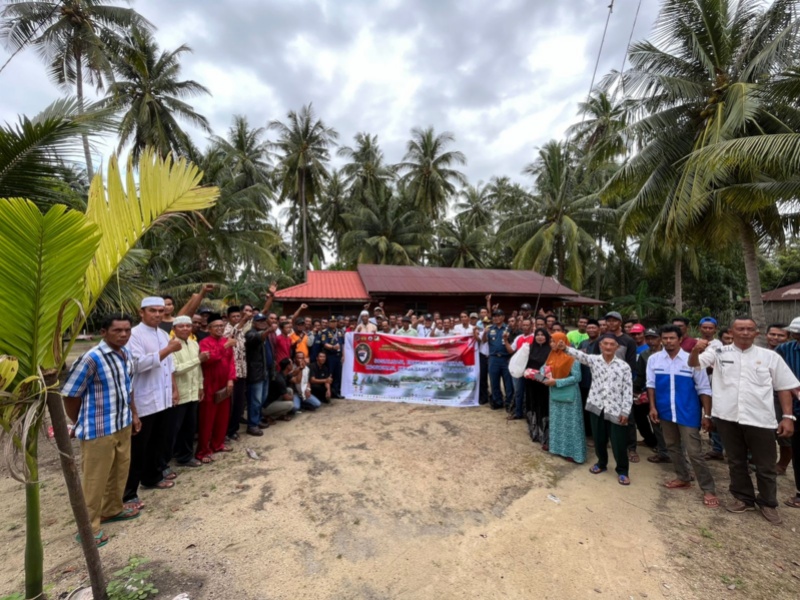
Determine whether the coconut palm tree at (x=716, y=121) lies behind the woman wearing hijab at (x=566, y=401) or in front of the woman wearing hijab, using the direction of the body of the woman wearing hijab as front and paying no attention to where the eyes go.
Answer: behind

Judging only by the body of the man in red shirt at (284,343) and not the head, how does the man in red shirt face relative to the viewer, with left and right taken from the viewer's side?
facing the viewer and to the right of the viewer

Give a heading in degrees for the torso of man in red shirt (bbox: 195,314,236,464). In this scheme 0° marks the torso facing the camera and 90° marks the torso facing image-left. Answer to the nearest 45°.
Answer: approximately 315°

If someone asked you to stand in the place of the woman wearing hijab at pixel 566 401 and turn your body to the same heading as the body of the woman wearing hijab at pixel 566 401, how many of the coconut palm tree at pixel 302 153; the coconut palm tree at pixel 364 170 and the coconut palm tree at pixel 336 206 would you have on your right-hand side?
3

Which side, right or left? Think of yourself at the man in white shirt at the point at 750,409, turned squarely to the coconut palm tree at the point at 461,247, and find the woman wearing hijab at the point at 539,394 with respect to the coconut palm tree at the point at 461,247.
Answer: left

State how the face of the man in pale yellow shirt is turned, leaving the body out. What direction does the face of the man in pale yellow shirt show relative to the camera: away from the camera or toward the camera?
toward the camera

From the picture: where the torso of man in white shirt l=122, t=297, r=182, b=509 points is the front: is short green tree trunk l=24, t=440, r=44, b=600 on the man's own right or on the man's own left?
on the man's own right

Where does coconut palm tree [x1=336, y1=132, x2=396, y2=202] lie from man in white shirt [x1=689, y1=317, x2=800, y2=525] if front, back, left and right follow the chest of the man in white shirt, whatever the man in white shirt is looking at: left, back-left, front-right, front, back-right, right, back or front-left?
back-right

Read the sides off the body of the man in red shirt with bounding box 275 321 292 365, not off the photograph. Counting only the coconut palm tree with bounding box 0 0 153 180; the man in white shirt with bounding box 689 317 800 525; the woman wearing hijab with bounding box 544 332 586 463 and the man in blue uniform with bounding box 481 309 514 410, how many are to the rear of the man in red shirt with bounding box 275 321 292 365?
1

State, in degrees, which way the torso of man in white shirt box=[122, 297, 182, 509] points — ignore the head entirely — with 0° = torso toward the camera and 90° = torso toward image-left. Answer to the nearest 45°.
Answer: approximately 315°

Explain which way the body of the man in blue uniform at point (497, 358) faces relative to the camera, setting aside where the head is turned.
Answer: toward the camera

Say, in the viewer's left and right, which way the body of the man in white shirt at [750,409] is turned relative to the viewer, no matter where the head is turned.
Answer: facing the viewer

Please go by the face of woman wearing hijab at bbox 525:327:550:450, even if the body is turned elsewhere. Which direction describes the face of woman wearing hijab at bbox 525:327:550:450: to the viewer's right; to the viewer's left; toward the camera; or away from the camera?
toward the camera

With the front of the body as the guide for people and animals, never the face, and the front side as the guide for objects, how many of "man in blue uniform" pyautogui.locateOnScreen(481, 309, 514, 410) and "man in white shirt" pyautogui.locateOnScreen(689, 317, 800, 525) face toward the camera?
2

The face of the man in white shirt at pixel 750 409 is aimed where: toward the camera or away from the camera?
toward the camera
